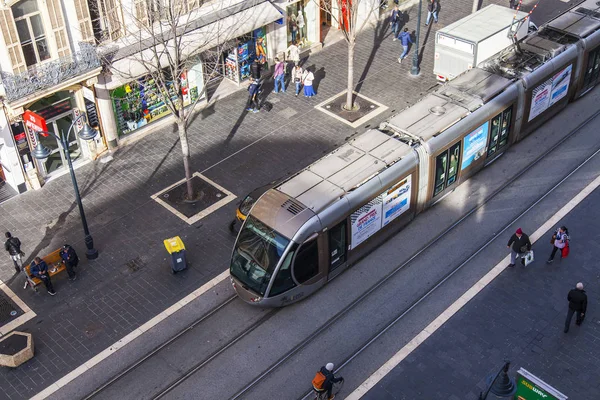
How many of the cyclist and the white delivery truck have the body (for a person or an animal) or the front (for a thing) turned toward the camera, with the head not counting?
0

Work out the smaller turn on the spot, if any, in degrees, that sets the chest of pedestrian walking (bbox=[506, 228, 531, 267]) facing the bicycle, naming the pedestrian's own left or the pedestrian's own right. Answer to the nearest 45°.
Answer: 0° — they already face it

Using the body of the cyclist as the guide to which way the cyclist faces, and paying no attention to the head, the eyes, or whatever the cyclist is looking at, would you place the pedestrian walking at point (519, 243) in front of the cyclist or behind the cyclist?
in front

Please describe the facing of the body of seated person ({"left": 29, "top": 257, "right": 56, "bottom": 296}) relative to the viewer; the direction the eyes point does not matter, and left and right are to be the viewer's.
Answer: facing the viewer and to the right of the viewer

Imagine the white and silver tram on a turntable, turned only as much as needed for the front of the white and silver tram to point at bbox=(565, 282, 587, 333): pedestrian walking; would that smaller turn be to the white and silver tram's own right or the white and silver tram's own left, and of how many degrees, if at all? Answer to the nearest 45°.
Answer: approximately 90° to the white and silver tram's own left

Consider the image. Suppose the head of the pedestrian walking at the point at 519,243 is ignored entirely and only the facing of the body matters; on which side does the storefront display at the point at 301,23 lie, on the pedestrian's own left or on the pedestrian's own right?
on the pedestrian's own right

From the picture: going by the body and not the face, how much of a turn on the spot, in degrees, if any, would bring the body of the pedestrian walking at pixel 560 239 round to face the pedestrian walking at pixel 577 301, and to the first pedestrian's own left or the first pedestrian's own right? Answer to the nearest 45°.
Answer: approximately 45° to the first pedestrian's own left

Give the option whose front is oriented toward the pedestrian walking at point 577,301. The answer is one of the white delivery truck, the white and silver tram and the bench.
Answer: the bench

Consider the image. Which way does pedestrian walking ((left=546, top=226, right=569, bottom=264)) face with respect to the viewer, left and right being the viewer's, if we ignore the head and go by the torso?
facing the viewer and to the left of the viewer

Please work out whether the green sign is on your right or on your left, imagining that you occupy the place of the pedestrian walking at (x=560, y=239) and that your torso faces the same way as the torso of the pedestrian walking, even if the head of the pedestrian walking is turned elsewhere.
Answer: on your left

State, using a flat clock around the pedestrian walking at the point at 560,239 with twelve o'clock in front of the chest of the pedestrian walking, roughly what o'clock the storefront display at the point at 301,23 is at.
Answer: The storefront display is roughly at 3 o'clock from the pedestrian walking.

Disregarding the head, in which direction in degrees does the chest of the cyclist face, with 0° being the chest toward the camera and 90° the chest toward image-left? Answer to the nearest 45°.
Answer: approximately 225°

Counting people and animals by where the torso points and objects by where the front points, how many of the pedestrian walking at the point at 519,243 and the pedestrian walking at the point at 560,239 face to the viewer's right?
0

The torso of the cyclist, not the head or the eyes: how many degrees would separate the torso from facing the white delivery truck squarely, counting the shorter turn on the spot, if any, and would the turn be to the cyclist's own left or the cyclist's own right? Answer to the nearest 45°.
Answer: approximately 45° to the cyclist's own left

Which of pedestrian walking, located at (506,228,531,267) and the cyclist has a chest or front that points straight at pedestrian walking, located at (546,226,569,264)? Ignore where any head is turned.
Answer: the cyclist

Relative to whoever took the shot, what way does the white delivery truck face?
facing away from the viewer and to the right of the viewer

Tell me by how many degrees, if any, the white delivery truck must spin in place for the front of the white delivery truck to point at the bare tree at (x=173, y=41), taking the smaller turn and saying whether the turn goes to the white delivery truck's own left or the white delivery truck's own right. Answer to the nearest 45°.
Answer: approximately 180°

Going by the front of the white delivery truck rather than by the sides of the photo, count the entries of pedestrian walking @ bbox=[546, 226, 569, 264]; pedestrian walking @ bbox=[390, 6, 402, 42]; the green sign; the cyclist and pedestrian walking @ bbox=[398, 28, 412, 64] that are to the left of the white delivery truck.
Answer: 2

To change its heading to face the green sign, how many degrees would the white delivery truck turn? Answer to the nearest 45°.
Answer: approximately 135° to its right
